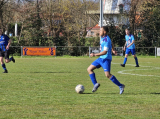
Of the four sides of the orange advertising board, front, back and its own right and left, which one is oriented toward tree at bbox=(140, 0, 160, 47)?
left

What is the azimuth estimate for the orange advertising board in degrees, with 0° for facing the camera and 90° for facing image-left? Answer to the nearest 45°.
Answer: approximately 0°
